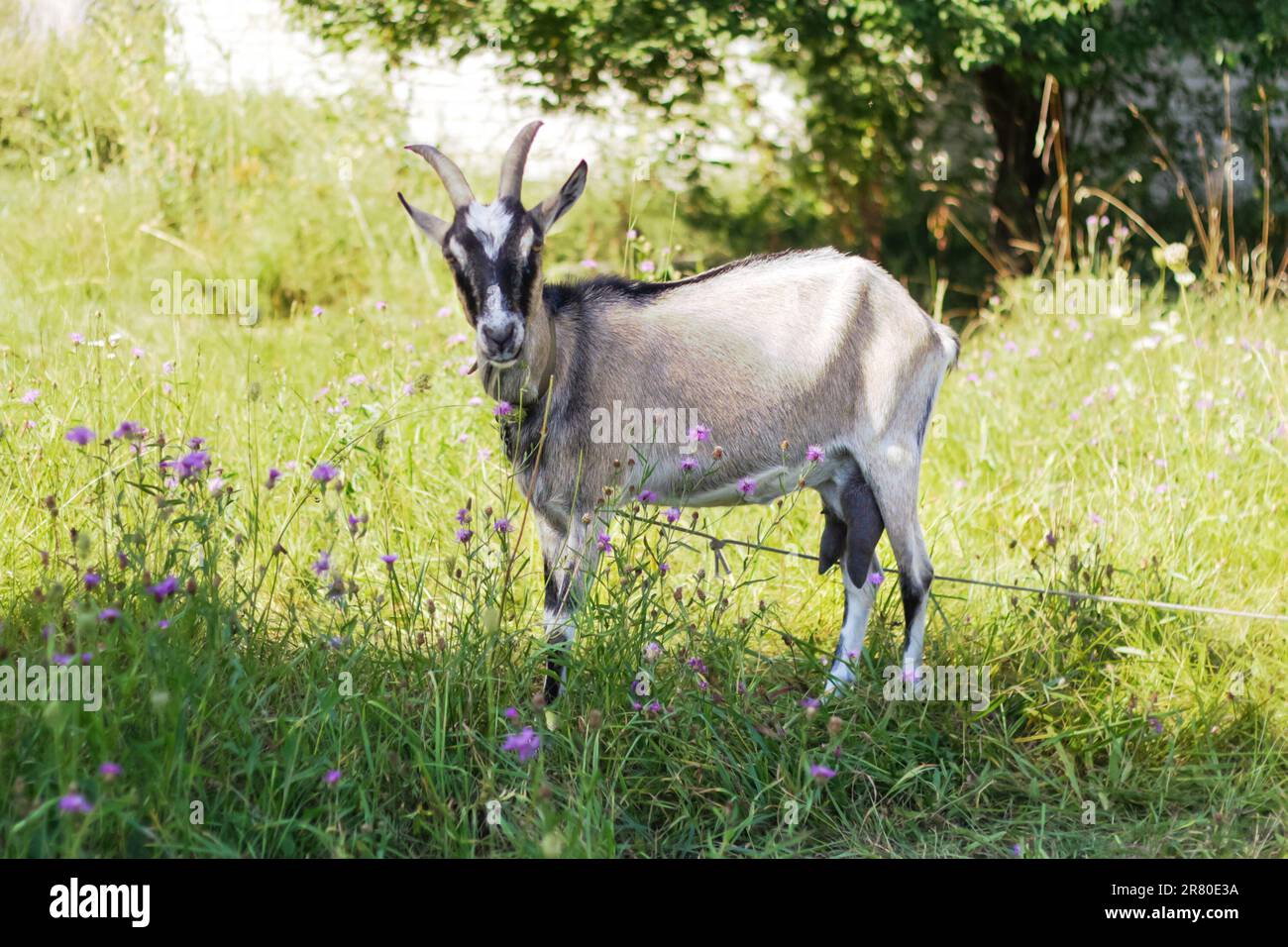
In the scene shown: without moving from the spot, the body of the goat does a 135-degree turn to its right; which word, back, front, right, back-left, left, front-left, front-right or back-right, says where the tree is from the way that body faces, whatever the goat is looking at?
front-left

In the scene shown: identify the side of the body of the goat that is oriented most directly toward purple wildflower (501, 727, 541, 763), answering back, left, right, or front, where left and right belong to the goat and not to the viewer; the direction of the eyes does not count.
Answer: left

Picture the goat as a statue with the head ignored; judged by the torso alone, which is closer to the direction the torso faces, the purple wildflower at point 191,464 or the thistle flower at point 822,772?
the purple wildflower

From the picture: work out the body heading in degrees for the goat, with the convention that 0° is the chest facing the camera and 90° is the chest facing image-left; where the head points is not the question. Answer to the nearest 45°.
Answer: approximately 90°

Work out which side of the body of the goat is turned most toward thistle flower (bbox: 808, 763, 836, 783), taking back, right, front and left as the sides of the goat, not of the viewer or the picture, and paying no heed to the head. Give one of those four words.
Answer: left
